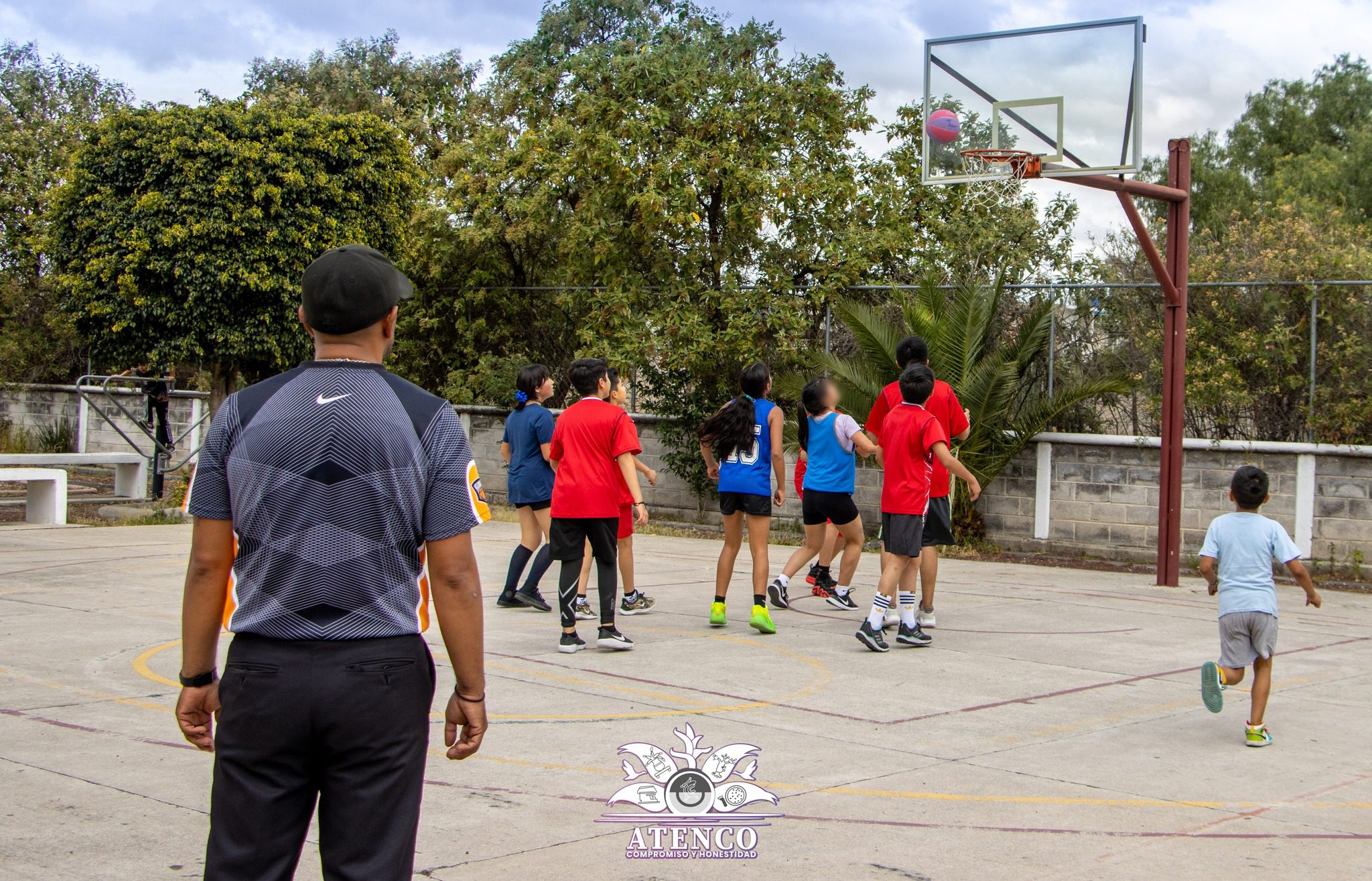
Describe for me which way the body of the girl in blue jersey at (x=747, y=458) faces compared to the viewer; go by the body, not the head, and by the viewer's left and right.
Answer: facing away from the viewer

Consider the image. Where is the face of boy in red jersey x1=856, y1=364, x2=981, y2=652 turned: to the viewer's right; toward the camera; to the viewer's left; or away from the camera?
away from the camera

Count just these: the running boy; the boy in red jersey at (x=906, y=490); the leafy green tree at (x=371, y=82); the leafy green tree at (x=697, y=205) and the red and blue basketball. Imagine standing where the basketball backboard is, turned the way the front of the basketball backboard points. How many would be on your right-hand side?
3

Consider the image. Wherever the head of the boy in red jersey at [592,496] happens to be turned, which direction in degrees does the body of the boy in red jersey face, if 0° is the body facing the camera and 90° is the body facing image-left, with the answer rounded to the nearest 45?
approximately 225°

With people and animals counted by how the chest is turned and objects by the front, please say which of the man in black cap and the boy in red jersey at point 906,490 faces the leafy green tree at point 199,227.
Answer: the man in black cap

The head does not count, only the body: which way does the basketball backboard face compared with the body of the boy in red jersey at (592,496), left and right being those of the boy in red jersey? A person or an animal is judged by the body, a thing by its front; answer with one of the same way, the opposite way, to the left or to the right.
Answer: the opposite way

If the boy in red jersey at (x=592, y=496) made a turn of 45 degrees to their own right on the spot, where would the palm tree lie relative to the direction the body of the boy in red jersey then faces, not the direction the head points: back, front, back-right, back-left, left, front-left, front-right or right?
front-left

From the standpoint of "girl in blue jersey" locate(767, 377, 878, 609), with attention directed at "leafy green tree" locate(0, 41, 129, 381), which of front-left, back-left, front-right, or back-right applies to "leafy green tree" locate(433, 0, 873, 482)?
front-right

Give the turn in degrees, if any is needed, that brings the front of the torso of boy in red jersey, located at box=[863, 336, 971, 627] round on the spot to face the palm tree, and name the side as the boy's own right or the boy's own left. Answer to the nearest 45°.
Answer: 0° — they already face it

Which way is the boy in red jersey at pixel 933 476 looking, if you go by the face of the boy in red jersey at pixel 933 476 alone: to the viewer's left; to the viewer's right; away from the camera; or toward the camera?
away from the camera

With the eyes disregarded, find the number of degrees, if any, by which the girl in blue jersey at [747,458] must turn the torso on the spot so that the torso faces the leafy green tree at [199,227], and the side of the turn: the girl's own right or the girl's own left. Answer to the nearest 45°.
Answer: approximately 45° to the girl's own left

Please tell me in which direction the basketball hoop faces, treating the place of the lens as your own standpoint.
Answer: facing the viewer and to the left of the viewer

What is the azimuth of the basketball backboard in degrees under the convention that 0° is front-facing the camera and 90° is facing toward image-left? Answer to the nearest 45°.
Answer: approximately 45°

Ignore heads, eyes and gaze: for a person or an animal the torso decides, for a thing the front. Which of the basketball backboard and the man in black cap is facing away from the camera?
the man in black cap

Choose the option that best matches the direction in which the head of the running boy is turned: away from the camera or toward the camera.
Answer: away from the camera

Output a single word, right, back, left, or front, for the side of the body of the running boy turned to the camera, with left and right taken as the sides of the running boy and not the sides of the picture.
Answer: back

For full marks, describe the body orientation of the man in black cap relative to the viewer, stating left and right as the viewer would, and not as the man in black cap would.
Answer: facing away from the viewer

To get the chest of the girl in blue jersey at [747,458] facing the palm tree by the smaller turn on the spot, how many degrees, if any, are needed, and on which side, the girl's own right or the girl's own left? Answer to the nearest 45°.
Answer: approximately 45° to the girl's own right
